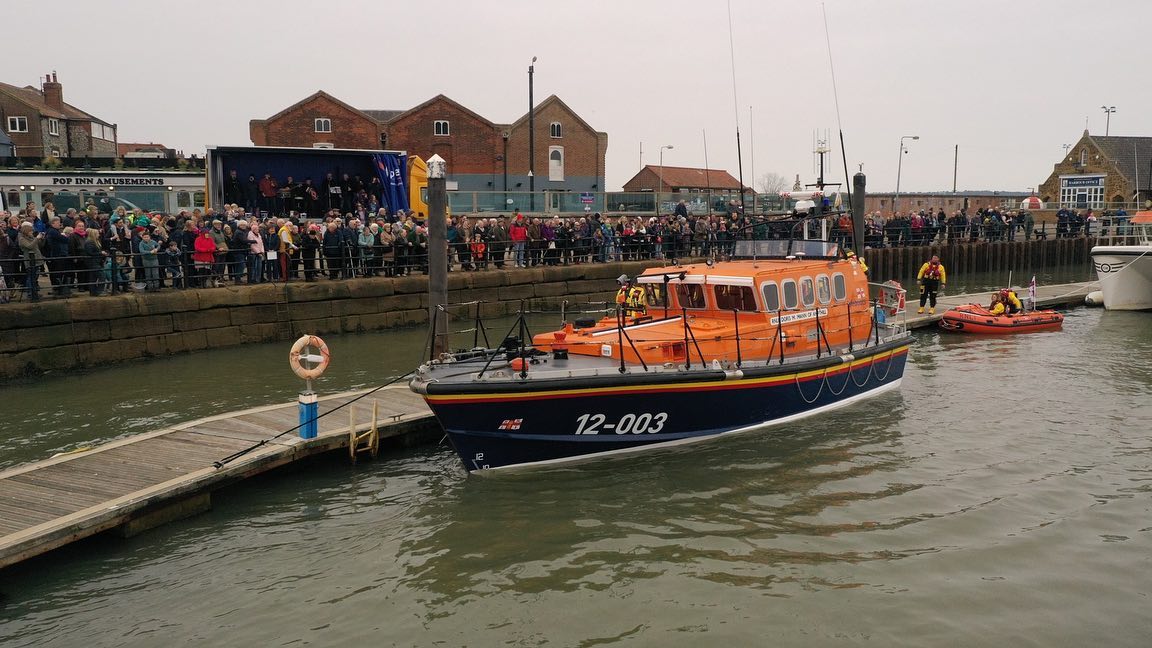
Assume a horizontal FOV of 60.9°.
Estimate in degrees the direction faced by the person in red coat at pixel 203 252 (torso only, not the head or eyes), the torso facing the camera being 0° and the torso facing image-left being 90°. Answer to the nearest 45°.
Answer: approximately 315°

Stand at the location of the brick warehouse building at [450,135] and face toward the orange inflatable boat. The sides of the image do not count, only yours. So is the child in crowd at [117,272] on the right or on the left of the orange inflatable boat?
right

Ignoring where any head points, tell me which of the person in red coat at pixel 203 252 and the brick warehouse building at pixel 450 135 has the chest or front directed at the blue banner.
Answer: the brick warehouse building

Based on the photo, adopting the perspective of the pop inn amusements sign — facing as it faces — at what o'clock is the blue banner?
The blue banner is roughly at 10 o'clock from the pop inn amusements sign.

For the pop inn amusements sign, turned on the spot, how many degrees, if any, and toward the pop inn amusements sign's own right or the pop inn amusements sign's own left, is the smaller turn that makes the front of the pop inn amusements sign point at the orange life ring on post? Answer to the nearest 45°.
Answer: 0° — it already faces it

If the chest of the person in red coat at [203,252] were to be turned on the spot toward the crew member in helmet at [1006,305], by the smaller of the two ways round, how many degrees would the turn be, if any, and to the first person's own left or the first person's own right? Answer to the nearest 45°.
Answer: approximately 45° to the first person's own left

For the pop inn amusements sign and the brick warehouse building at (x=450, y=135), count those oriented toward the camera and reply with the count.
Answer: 2
